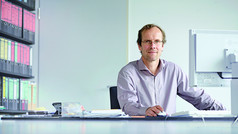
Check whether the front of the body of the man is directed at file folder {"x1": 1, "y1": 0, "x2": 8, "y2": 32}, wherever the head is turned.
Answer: no

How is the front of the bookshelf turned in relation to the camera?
facing the viewer and to the right of the viewer

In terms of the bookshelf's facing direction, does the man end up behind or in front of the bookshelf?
in front

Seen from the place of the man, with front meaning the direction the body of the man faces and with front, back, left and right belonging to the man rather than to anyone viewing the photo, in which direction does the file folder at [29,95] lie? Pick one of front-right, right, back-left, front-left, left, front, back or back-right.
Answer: back-right

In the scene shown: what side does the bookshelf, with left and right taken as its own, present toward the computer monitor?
front

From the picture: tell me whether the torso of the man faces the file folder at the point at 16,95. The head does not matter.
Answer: no

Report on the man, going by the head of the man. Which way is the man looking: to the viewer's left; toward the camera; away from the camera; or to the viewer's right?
toward the camera

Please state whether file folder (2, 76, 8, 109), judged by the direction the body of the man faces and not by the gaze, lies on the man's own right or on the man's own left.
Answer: on the man's own right

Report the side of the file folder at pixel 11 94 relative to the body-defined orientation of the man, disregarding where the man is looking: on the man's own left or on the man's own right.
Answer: on the man's own right

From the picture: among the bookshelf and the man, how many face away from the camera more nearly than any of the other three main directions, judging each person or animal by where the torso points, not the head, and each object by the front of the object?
0

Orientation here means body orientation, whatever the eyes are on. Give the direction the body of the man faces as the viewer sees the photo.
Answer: toward the camera

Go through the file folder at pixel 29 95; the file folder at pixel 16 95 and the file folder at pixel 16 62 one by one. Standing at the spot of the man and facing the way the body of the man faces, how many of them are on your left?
0

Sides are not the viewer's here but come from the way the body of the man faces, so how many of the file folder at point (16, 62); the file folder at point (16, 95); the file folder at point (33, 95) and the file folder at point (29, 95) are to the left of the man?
0
